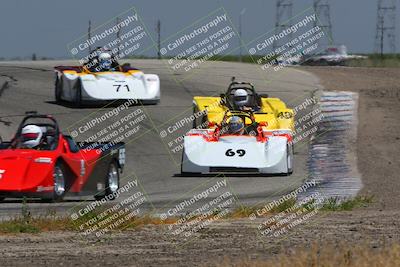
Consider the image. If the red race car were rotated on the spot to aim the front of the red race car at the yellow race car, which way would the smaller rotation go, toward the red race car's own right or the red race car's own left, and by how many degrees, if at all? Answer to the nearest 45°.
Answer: approximately 180°

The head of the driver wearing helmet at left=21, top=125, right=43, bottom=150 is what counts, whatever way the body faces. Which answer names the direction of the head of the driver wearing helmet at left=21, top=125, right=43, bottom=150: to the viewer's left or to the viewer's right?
to the viewer's left

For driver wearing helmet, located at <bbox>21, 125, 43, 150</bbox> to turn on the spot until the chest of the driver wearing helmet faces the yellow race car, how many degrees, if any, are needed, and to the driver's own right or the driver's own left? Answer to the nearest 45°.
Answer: approximately 180°

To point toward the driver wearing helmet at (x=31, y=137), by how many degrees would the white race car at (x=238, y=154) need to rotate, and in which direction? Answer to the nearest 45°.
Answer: approximately 45° to its right

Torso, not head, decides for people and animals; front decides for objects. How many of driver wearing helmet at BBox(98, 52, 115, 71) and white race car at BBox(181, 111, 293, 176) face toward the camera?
2
